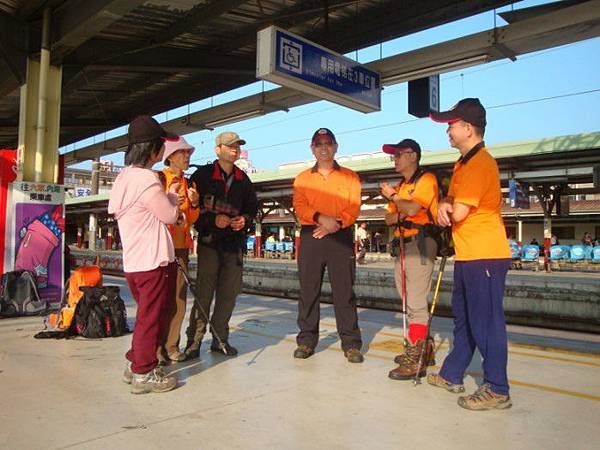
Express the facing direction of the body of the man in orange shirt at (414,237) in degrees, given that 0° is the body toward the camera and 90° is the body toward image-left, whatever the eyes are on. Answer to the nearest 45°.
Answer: approximately 90°

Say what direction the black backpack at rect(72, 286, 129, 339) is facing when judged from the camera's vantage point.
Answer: facing the viewer

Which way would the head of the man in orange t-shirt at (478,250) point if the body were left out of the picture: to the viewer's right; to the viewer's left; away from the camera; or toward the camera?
to the viewer's left

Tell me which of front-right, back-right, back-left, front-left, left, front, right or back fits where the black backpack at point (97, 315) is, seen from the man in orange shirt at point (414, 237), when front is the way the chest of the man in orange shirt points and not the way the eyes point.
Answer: front

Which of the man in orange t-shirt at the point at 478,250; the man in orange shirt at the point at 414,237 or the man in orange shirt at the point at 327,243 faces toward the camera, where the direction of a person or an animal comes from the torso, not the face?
the man in orange shirt at the point at 327,243

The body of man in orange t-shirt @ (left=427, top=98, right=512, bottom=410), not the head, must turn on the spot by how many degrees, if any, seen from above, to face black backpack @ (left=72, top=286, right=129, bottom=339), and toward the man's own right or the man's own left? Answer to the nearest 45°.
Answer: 0° — they already face it

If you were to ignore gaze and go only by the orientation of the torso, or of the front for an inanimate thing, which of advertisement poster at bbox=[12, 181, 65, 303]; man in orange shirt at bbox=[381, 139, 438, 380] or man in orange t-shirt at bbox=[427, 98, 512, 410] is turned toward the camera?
the advertisement poster

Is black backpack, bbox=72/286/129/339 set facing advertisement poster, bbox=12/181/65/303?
no

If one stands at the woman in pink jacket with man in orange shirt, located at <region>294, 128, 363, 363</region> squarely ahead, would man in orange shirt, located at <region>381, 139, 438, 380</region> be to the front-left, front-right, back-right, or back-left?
front-right

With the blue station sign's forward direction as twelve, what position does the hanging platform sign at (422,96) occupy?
The hanging platform sign is roughly at 9 o'clock from the blue station sign.

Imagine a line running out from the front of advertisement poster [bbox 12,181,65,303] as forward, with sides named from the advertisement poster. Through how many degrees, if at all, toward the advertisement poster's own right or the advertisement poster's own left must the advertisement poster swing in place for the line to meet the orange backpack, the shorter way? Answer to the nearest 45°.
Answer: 0° — it already faces it

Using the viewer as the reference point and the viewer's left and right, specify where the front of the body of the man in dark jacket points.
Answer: facing the viewer and to the right of the viewer

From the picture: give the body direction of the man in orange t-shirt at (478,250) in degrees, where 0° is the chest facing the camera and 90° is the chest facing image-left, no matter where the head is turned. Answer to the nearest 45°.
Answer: approximately 90°

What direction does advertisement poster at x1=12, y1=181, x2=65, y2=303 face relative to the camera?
toward the camera

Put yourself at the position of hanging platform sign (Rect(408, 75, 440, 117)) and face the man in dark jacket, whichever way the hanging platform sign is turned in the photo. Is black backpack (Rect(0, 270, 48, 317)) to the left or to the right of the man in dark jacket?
right

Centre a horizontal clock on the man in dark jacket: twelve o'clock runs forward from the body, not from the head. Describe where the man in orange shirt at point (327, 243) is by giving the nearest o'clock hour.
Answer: The man in orange shirt is roughly at 11 o'clock from the man in dark jacket.

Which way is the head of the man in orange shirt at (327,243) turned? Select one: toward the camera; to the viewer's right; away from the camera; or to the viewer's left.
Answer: toward the camera
